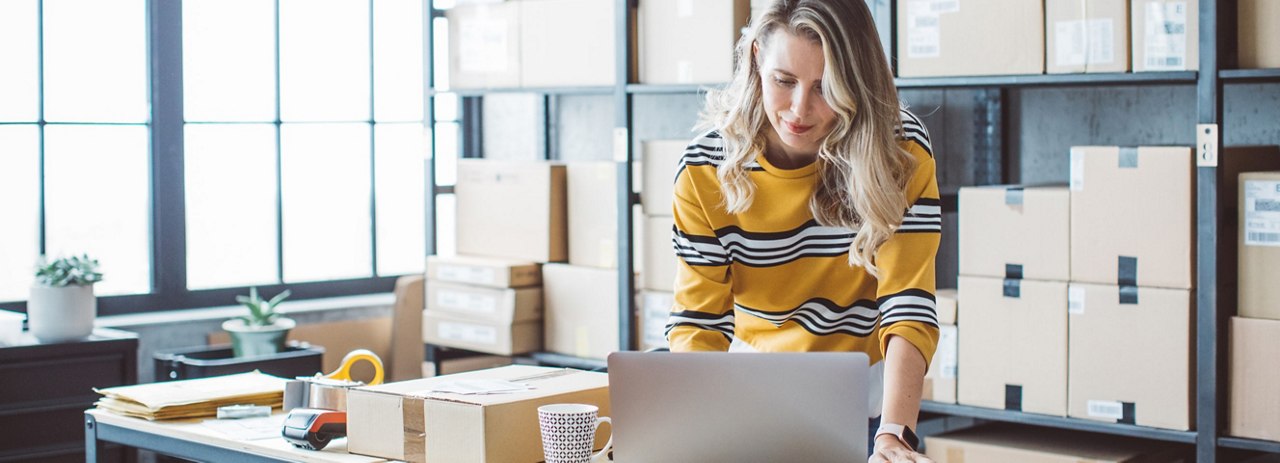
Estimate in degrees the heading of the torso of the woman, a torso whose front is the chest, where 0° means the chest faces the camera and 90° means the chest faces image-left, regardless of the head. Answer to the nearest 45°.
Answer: approximately 0°

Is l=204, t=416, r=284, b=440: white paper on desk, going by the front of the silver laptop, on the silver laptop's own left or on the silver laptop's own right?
on the silver laptop's own left

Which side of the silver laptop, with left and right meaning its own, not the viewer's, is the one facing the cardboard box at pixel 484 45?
front

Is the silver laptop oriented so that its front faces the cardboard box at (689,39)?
yes

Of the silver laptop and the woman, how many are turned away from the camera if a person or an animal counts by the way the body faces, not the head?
1

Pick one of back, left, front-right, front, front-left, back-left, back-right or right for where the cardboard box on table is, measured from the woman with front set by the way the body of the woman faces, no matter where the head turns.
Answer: right

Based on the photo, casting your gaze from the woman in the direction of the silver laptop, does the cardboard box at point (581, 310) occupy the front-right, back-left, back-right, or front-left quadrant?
back-right

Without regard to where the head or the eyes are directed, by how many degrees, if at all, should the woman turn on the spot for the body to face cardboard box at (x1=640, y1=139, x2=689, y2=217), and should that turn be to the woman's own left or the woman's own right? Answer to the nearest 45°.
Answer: approximately 180°

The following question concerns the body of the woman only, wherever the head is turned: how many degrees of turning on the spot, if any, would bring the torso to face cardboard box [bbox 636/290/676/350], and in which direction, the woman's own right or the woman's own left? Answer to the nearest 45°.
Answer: approximately 180°

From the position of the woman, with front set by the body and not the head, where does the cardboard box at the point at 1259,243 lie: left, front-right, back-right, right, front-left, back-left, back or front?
back-left

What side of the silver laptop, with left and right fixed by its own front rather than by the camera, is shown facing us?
back

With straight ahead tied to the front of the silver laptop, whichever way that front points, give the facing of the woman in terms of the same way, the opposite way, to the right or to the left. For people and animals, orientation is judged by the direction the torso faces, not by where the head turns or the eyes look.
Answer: the opposite way
